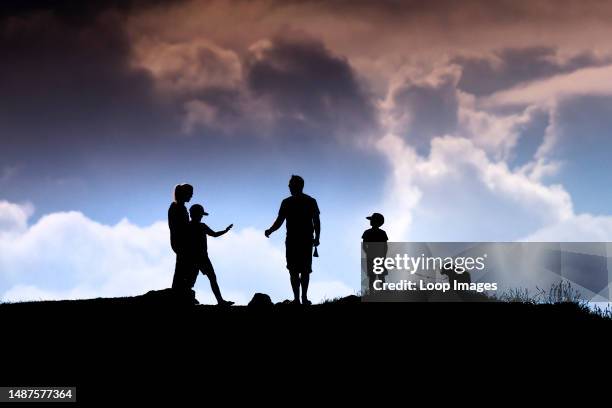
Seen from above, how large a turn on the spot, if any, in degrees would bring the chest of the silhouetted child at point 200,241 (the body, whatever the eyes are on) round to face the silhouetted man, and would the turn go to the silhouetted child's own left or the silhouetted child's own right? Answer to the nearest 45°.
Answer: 0° — they already face them

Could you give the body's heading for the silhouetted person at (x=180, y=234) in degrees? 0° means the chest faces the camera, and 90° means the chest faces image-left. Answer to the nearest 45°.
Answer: approximately 270°

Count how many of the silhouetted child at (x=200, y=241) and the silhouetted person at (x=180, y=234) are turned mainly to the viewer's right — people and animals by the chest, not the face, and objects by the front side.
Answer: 2

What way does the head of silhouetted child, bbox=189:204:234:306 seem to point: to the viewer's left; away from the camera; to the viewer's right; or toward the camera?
to the viewer's right

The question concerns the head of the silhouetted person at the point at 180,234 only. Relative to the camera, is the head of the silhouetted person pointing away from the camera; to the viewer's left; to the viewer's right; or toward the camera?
to the viewer's right

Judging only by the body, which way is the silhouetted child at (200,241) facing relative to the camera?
to the viewer's right

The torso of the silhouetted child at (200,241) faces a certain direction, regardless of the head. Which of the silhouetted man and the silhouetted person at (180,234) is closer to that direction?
the silhouetted man

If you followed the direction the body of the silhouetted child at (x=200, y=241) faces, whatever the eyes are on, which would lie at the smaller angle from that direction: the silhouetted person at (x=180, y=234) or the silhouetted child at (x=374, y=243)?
the silhouetted child

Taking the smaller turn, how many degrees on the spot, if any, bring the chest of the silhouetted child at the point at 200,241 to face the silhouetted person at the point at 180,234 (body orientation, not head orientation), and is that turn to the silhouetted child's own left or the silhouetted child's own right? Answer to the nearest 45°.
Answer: approximately 135° to the silhouetted child's own right
